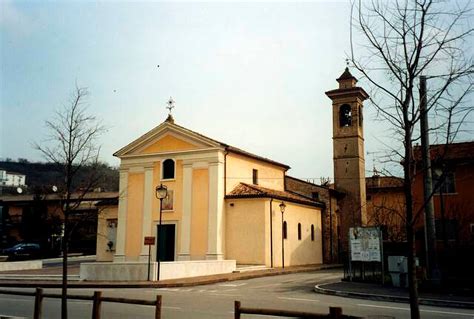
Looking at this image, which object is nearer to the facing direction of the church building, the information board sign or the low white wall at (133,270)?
the low white wall

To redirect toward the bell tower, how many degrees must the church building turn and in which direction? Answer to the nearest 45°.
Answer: approximately 180°

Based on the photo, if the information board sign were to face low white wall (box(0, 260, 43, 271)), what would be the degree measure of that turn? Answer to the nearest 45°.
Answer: approximately 90° to its right

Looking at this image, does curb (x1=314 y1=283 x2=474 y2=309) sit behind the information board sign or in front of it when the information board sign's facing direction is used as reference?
in front

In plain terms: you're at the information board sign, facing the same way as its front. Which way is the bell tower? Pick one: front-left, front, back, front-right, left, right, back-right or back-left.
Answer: back

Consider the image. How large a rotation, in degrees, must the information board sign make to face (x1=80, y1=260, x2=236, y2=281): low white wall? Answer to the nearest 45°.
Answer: approximately 90° to its right

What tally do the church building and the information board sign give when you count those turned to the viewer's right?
0

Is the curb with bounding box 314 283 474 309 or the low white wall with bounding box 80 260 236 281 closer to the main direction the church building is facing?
the low white wall

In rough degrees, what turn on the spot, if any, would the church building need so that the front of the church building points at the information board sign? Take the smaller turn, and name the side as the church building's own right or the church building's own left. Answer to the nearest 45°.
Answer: approximately 90° to the church building's own left

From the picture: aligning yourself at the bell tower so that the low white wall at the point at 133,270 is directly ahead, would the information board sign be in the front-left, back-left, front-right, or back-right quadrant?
front-left

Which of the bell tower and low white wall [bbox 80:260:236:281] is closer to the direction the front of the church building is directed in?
the low white wall

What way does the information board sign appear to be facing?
toward the camera

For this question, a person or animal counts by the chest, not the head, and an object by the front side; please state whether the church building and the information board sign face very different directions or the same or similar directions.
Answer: same or similar directions

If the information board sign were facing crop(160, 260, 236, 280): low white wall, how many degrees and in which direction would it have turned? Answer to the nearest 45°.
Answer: approximately 90° to its right

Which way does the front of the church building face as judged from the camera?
facing the viewer and to the left of the viewer
